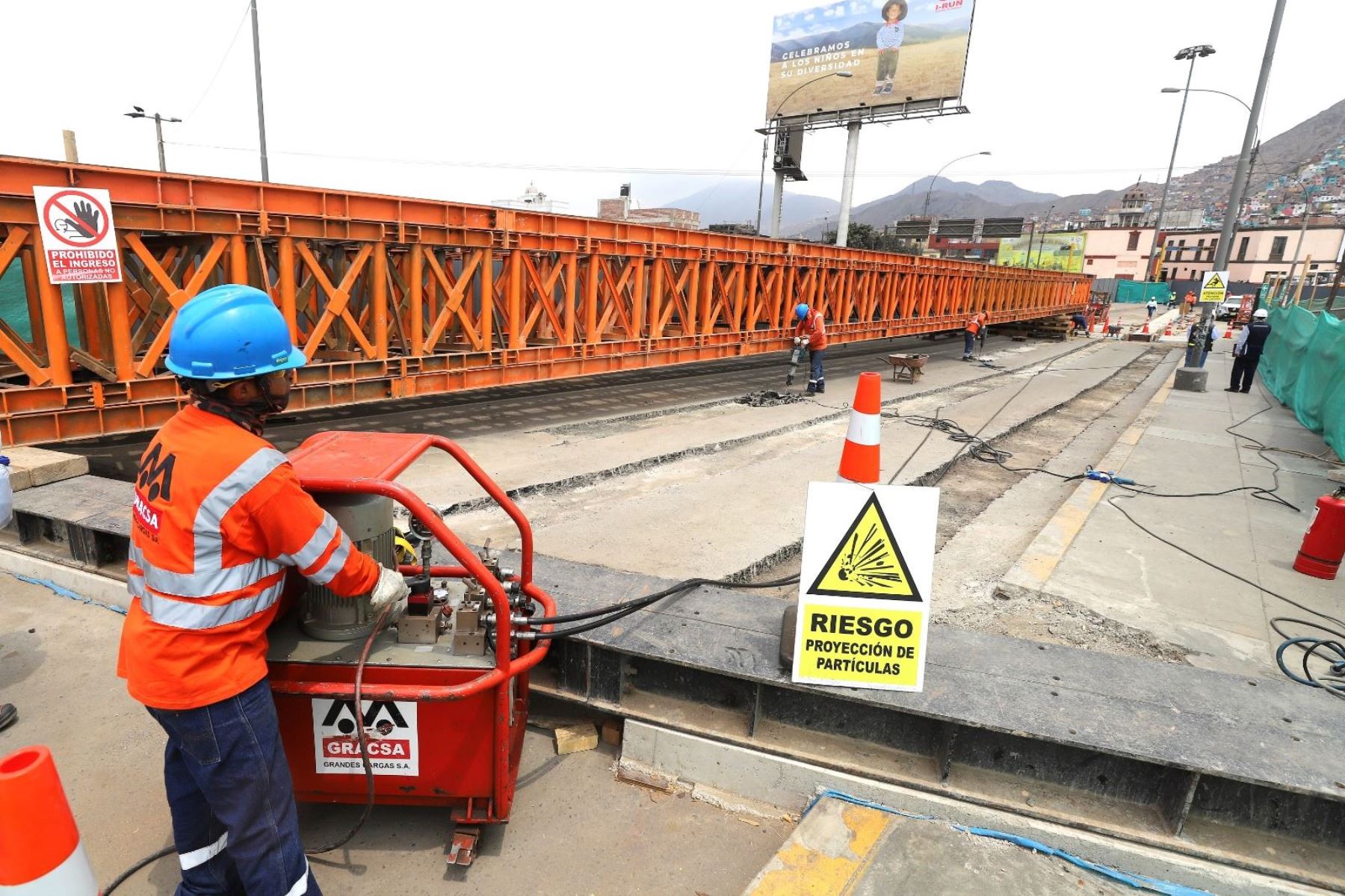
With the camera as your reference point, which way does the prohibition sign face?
facing the viewer

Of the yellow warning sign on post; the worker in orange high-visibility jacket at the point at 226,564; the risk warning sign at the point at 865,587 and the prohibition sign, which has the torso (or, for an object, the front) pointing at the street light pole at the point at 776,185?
the worker in orange high-visibility jacket

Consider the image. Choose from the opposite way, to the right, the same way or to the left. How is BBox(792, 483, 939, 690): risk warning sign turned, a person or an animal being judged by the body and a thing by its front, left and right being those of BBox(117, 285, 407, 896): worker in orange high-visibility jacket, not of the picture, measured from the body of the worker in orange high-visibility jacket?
the opposite way

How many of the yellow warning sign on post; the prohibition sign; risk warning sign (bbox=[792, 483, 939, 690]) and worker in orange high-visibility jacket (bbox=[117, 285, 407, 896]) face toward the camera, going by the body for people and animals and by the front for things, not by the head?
3

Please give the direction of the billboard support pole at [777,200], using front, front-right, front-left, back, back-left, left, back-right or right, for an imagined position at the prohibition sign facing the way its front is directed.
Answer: back-left

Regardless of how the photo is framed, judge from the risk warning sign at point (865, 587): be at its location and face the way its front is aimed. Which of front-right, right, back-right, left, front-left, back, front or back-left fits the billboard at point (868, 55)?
back

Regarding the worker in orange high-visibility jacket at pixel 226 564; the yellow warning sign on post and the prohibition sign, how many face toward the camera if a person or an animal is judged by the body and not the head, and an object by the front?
2

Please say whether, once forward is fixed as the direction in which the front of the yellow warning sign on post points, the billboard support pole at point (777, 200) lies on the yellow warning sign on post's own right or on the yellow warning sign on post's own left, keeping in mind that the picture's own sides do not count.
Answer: on the yellow warning sign on post's own right

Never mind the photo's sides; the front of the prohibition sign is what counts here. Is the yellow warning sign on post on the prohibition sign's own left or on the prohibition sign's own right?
on the prohibition sign's own left

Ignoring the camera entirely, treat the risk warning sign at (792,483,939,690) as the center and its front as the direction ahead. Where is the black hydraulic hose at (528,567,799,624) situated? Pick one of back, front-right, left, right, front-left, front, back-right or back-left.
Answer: right

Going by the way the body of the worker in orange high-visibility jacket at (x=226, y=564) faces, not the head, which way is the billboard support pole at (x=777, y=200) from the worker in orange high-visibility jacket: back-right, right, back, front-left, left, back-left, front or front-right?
front

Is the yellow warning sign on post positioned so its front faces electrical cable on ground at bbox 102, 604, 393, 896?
yes

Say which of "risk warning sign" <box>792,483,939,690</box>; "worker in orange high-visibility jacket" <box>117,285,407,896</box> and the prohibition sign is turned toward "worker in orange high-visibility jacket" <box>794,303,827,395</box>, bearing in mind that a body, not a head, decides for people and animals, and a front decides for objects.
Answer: "worker in orange high-visibility jacket" <box>117,285,407,896</box>

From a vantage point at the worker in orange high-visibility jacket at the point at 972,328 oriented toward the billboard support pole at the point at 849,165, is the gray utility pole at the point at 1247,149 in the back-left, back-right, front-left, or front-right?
back-right

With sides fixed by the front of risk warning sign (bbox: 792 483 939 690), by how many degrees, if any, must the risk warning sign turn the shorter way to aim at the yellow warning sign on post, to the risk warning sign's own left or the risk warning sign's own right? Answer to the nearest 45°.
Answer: approximately 180°

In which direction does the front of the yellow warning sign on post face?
toward the camera

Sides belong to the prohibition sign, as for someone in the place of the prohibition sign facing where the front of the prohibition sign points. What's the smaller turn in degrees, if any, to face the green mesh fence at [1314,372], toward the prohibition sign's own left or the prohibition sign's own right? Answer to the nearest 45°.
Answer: approximately 90° to the prohibition sign's own left

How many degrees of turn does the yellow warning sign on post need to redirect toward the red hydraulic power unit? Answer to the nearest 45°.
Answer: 0° — it already faces it
